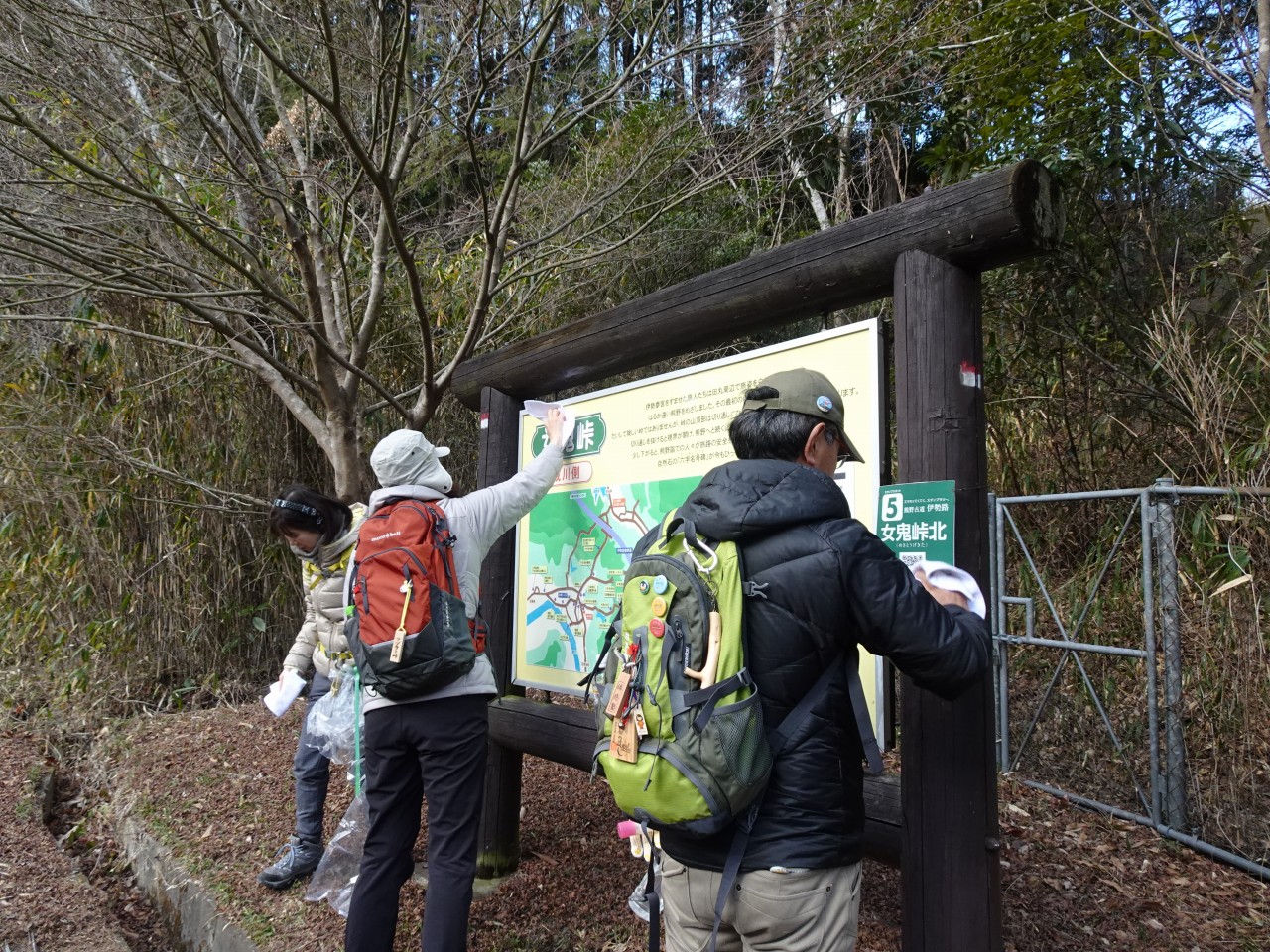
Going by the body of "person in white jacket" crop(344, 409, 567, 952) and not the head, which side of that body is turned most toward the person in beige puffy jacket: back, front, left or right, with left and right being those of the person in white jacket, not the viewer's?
left

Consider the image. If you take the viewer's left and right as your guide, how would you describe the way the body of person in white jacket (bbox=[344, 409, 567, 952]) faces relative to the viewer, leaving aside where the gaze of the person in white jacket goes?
facing away from the viewer and to the right of the viewer

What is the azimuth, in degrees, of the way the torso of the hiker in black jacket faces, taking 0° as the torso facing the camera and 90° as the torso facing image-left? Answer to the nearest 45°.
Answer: approximately 225°

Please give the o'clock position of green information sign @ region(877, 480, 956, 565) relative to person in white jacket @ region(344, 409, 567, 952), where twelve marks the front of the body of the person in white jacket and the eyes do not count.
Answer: The green information sign is roughly at 3 o'clock from the person in white jacket.

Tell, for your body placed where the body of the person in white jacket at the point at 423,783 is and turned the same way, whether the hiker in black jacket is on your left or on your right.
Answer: on your right

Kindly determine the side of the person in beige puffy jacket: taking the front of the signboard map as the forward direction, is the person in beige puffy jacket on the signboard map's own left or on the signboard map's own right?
on the signboard map's own right

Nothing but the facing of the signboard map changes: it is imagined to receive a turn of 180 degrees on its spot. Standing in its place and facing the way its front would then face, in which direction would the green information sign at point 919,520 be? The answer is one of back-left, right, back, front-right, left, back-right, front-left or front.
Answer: right

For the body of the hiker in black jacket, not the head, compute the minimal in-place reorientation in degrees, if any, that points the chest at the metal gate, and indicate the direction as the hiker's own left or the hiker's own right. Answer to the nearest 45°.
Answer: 0° — they already face it

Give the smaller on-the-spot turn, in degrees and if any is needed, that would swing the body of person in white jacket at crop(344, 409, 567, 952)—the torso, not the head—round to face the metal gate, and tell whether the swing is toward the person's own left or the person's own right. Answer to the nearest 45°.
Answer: approximately 45° to the person's own right

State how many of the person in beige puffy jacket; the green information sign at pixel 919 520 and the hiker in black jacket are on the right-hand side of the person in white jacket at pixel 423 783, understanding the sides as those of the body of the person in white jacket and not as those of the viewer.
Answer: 2

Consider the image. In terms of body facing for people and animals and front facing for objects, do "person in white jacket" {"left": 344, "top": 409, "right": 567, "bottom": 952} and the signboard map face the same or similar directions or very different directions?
very different directions

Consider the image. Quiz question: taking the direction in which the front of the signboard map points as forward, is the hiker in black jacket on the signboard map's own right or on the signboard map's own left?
on the signboard map's own left

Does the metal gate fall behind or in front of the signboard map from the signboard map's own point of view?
behind
